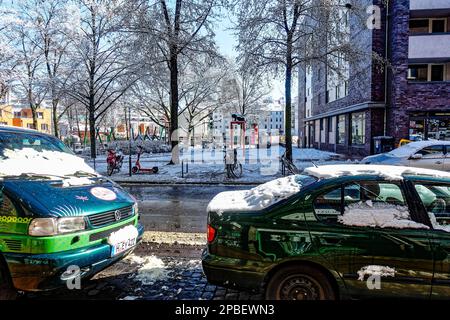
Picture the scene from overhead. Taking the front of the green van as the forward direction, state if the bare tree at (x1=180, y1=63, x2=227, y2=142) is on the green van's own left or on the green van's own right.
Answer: on the green van's own left

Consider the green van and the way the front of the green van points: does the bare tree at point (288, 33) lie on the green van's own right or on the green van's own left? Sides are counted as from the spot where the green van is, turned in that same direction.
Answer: on the green van's own left

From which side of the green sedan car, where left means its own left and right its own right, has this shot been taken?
right

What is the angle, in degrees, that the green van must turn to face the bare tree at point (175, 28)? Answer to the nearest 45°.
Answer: approximately 135° to its left

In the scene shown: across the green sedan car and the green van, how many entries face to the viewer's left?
0

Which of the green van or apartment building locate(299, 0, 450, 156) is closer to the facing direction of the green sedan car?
the apartment building

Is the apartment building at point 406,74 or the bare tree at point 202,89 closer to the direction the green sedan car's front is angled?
the apartment building

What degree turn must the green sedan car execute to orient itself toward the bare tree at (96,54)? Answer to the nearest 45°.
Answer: approximately 135° to its left
